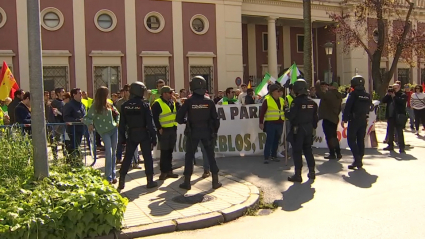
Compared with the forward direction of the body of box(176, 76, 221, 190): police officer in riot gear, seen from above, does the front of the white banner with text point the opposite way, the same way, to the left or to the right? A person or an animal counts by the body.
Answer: the opposite way

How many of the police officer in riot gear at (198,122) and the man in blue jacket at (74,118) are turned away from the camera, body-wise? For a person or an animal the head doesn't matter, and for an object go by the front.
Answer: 1

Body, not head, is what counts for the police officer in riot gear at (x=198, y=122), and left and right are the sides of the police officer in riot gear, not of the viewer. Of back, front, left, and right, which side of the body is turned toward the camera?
back

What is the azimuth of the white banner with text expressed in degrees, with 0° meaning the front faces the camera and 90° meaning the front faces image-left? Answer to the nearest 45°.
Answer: approximately 0°
